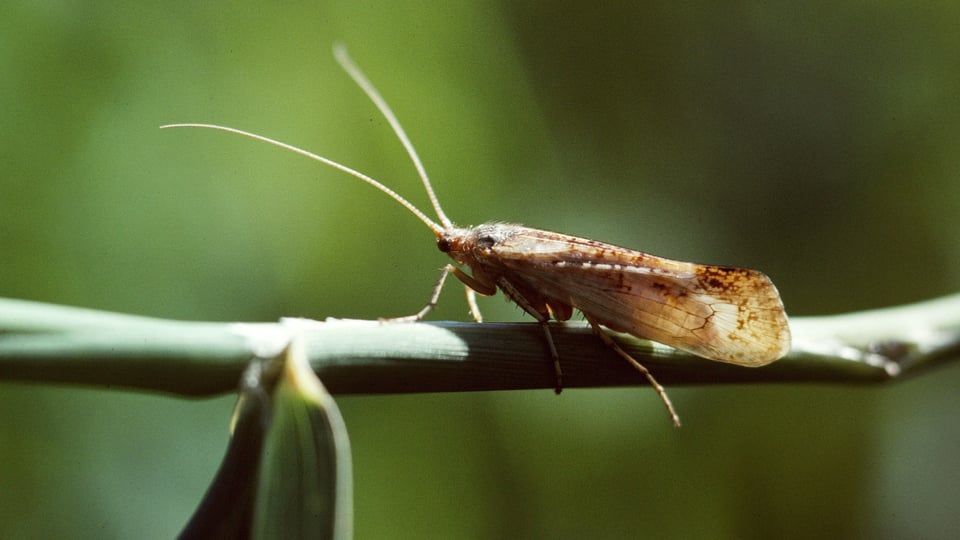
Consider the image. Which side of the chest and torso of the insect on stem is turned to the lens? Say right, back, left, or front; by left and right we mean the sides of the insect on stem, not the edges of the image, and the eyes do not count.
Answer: left
